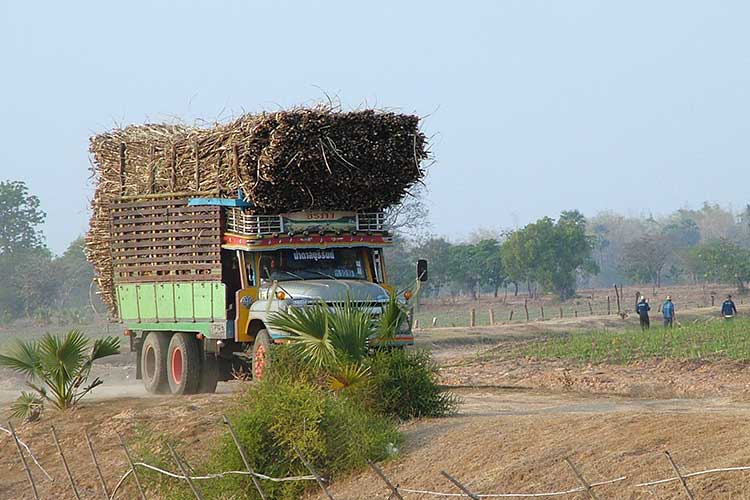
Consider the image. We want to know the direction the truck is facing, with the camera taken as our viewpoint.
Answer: facing the viewer and to the right of the viewer

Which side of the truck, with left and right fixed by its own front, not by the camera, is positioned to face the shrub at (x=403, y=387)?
front

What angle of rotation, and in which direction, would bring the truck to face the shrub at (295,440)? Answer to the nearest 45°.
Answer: approximately 45° to its right

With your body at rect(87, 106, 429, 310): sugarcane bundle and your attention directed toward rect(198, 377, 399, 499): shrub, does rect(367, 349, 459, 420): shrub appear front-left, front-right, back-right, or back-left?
front-left
